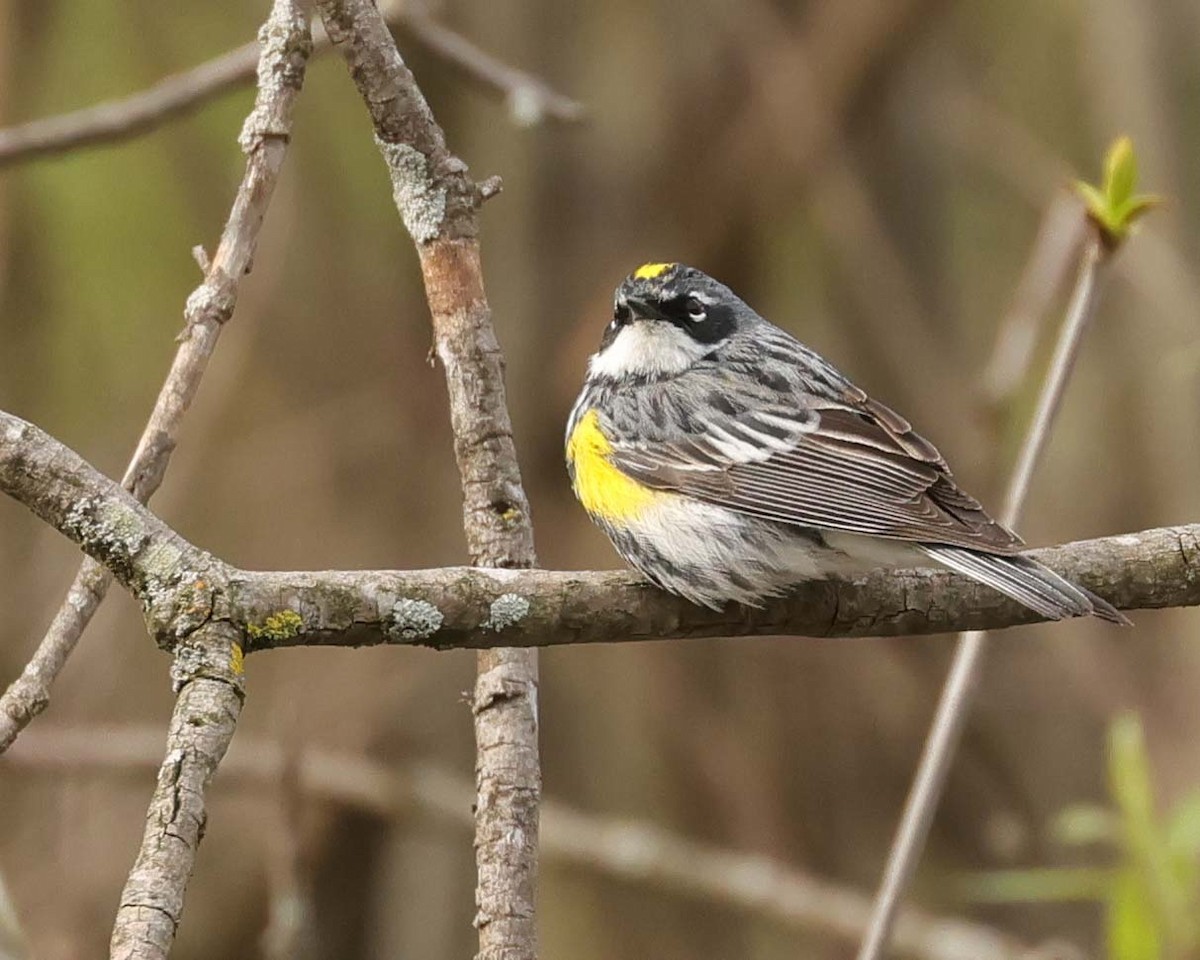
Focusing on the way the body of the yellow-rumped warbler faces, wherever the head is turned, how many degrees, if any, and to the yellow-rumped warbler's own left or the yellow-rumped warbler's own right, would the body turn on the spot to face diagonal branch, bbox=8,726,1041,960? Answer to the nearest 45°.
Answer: approximately 90° to the yellow-rumped warbler's own right

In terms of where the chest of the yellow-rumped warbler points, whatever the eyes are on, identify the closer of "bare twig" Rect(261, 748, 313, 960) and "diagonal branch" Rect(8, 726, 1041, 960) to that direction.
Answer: the bare twig

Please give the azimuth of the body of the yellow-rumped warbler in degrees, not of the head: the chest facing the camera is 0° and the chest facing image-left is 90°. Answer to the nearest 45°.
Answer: approximately 90°

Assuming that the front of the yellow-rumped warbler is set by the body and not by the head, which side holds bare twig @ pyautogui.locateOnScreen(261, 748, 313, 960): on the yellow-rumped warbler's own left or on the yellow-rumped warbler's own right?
on the yellow-rumped warbler's own right

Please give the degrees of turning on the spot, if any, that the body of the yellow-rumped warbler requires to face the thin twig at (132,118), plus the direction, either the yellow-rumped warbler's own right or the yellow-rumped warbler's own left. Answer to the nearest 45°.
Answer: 0° — it already faces it

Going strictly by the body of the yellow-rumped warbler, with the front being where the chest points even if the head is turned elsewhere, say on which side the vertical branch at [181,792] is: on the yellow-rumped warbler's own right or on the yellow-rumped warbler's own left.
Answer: on the yellow-rumped warbler's own left

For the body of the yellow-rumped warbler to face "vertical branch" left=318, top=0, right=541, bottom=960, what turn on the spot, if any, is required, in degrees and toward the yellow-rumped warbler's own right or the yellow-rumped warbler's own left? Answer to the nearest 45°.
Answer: approximately 45° to the yellow-rumped warbler's own left
